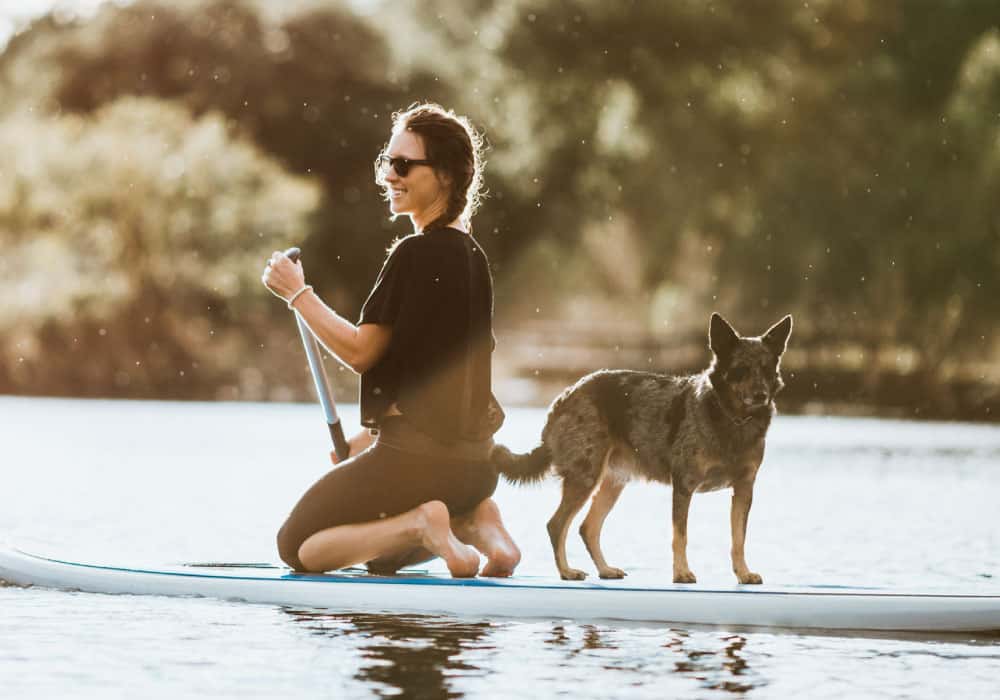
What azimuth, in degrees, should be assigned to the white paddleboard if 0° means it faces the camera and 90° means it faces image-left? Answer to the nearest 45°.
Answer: approximately 90°

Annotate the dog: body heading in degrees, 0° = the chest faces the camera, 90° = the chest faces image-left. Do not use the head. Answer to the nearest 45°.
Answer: approximately 315°

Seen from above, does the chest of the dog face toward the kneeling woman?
no
